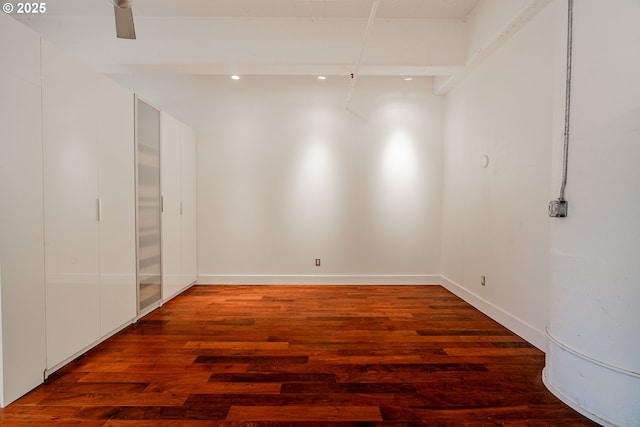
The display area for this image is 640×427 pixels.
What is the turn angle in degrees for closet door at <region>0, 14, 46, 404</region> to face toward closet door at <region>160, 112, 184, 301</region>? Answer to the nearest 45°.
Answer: approximately 90° to its left

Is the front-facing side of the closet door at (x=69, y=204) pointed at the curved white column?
yes

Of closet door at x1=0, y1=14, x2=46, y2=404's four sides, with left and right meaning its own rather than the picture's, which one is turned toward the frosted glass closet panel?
left

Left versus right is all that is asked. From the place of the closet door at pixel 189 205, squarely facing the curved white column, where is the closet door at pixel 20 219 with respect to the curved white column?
right

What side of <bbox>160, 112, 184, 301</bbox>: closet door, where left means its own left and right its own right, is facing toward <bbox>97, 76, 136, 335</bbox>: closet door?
right

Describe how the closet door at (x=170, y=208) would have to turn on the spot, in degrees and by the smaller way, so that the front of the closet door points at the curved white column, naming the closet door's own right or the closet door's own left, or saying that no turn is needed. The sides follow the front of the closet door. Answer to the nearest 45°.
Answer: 0° — it already faces it

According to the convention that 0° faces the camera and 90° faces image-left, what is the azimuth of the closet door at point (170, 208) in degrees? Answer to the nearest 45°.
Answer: approximately 315°
